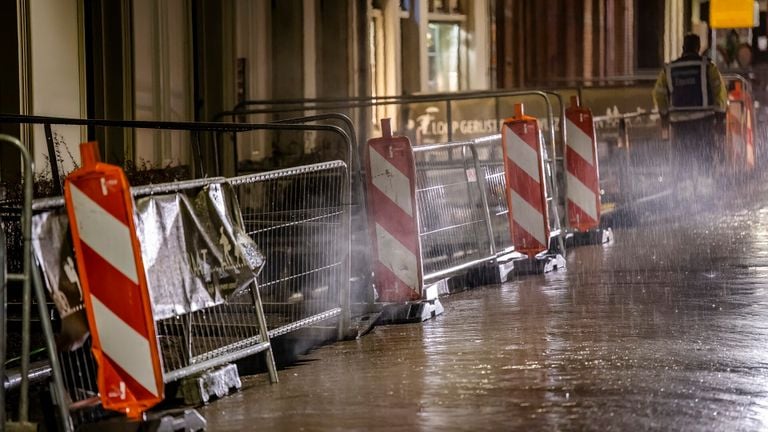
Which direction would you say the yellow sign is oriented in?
toward the camera

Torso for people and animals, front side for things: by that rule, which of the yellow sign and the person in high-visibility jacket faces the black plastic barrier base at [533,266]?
the yellow sign

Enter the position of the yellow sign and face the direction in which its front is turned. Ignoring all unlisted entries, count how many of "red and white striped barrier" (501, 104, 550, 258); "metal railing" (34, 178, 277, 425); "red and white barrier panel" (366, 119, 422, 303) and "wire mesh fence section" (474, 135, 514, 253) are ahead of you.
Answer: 4

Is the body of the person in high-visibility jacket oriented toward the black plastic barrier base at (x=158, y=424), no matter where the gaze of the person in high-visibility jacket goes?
no

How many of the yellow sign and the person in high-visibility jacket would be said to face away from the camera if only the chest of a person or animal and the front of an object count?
1

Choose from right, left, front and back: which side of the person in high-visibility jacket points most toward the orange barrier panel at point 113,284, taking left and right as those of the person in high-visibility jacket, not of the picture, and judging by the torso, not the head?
back

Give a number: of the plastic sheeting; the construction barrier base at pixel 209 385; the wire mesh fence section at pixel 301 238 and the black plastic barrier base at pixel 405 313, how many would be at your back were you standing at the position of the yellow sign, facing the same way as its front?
0

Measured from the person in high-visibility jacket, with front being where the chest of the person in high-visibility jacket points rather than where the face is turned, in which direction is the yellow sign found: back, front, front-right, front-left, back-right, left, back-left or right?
front

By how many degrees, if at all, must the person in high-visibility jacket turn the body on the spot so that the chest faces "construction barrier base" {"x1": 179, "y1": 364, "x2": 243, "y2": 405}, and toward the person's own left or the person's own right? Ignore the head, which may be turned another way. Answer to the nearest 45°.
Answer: approximately 180°

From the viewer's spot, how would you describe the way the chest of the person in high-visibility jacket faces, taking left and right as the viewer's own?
facing away from the viewer

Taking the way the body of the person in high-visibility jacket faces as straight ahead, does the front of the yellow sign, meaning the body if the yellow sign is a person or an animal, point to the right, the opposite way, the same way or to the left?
the opposite way

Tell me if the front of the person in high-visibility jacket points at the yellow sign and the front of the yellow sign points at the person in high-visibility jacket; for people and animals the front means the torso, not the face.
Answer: yes

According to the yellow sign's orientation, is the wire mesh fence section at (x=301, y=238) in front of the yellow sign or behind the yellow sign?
in front

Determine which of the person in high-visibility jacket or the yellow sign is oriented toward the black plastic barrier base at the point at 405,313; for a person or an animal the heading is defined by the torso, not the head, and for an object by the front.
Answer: the yellow sign

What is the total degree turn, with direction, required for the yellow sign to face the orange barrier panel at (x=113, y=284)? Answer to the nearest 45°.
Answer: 0° — it already faces it

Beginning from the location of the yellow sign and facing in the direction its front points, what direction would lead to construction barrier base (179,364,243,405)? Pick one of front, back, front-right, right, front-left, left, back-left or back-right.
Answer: front

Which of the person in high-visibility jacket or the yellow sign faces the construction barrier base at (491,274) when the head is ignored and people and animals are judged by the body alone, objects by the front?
the yellow sign

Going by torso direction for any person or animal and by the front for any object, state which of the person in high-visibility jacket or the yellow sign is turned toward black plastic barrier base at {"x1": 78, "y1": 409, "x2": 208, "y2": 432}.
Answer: the yellow sign

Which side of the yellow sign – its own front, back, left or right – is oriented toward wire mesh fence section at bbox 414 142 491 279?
front

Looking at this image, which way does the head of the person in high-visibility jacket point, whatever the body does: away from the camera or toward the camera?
away from the camera
